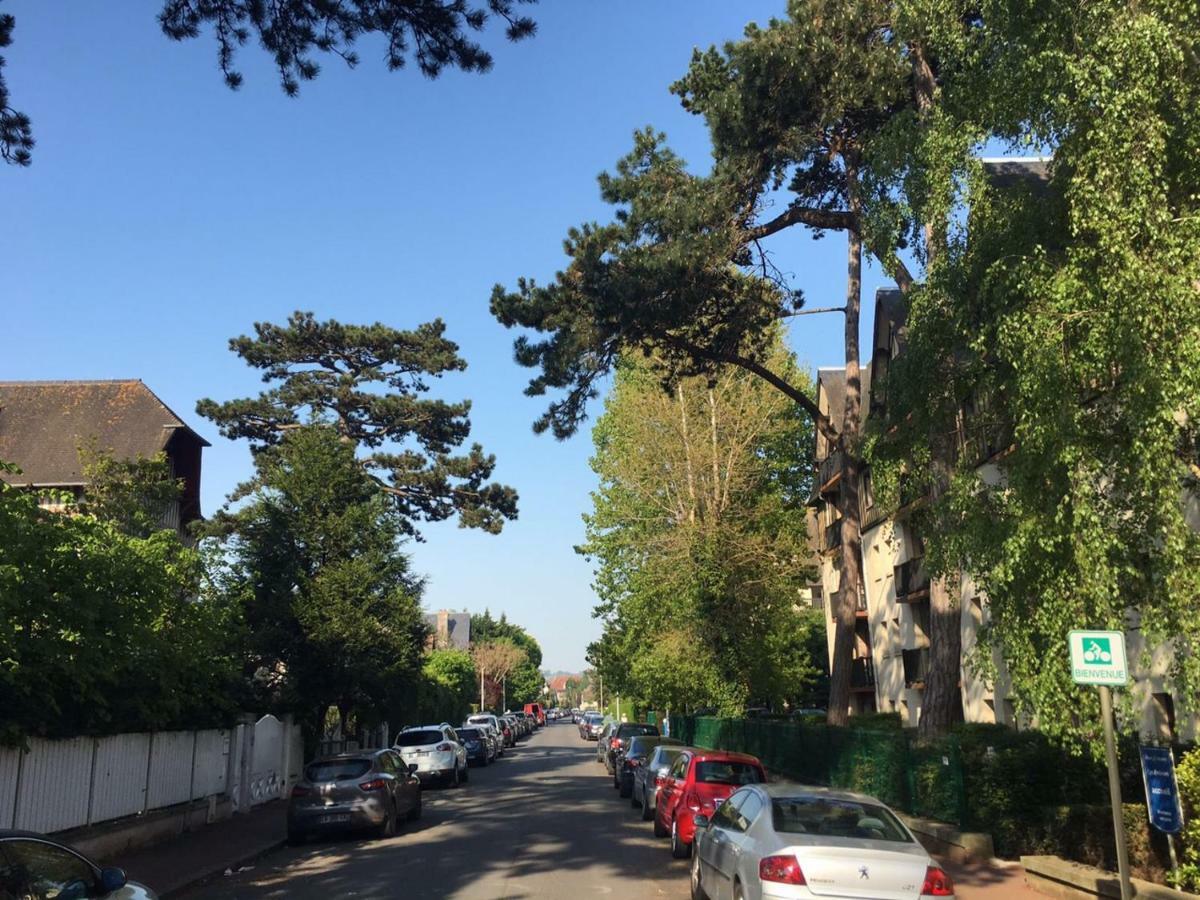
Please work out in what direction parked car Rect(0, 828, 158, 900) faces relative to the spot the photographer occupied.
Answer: facing away from the viewer and to the right of the viewer

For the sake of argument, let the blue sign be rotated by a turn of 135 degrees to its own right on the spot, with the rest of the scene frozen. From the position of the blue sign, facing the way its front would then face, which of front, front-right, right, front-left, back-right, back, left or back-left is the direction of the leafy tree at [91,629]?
front-left

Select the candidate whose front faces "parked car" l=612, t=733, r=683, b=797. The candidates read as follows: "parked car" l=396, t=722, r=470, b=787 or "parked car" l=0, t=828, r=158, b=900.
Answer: "parked car" l=0, t=828, r=158, b=900

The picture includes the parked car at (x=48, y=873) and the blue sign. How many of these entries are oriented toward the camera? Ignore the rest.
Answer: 1

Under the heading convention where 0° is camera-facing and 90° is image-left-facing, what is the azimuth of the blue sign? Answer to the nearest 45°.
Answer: approximately 0°

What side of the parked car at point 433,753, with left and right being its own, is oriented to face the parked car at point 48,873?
back

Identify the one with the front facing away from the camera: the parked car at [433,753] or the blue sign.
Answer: the parked car

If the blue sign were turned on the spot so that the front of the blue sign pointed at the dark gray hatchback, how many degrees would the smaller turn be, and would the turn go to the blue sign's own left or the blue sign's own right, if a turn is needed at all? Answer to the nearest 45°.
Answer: approximately 90° to the blue sign's own right

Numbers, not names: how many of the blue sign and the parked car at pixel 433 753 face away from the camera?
1

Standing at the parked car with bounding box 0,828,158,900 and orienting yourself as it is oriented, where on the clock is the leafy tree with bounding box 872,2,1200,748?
The leafy tree is roughly at 2 o'clock from the parked car.

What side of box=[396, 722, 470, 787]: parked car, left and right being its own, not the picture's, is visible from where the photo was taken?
back

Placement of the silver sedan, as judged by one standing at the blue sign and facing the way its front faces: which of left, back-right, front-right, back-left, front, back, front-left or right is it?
front-right
